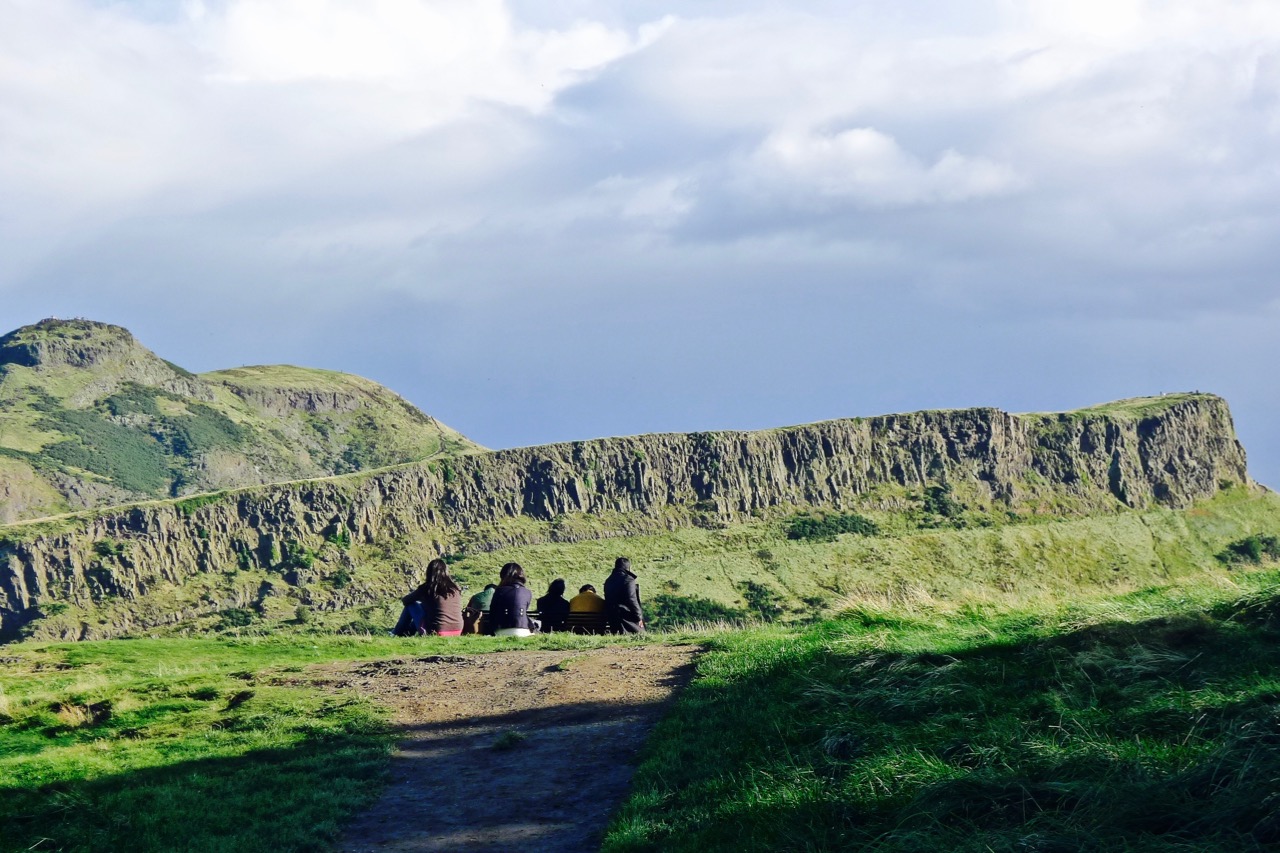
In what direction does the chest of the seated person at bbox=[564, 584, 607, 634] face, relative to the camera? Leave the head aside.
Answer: away from the camera

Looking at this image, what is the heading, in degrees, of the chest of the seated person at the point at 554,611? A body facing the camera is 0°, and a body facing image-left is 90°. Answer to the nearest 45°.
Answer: approximately 180°

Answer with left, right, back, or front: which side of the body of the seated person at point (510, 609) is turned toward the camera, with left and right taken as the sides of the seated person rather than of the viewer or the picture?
back

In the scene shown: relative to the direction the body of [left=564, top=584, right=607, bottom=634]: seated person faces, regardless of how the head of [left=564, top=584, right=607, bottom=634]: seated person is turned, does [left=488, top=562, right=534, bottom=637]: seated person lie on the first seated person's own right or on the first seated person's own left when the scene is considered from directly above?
on the first seated person's own left

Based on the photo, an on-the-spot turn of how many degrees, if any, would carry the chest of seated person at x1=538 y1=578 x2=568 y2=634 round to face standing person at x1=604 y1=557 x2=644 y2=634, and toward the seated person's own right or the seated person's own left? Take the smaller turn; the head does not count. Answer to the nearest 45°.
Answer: approximately 135° to the seated person's own right

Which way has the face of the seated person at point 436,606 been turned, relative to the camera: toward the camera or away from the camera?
away from the camera

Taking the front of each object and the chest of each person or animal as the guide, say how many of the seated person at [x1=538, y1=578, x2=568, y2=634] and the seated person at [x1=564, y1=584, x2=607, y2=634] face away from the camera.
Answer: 2

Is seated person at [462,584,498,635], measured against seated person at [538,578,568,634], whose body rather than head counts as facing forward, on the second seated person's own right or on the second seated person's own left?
on the second seated person's own left

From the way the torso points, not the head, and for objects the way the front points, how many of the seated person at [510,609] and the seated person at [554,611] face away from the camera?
2

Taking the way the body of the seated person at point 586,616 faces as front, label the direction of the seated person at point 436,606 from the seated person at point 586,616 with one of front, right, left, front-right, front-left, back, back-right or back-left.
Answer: left
